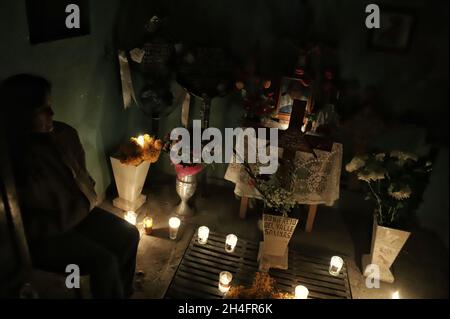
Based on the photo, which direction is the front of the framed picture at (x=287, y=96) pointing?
toward the camera

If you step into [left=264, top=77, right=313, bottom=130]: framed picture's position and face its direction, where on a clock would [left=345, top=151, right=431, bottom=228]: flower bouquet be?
The flower bouquet is roughly at 10 o'clock from the framed picture.

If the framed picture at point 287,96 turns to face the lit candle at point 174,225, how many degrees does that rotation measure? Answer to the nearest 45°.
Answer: approximately 45° to its right

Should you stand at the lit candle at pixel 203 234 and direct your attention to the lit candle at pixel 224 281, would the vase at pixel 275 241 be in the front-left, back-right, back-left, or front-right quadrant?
front-left

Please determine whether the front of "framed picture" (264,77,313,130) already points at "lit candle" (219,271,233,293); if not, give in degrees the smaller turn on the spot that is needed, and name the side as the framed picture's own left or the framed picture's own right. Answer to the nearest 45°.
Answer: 0° — it already faces it

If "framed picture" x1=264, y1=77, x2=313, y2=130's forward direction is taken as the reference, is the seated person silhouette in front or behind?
in front

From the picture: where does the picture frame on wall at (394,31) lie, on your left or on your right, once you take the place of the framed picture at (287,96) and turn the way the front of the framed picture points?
on your left

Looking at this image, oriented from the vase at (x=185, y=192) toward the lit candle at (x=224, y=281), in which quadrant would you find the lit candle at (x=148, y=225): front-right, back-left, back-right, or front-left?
front-right
